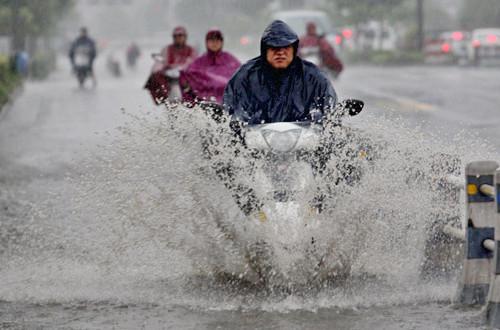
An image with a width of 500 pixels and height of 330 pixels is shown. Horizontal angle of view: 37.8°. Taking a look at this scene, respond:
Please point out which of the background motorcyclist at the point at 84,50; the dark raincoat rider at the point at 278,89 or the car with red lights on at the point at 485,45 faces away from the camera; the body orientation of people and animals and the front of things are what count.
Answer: the car with red lights on

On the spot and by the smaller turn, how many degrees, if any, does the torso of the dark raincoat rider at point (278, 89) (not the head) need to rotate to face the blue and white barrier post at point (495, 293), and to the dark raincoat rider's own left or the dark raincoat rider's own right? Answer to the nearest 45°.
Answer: approximately 45° to the dark raincoat rider's own left

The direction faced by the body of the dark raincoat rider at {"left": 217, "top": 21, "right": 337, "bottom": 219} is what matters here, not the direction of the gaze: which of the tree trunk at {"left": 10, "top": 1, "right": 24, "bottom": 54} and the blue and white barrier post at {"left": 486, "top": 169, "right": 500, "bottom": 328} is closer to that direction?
the blue and white barrier post

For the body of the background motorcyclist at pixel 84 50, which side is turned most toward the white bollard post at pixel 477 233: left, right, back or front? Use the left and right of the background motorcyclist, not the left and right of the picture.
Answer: front

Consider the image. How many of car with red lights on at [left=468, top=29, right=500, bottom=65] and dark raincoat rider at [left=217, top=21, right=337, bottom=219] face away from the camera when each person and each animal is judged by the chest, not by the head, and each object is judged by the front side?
1

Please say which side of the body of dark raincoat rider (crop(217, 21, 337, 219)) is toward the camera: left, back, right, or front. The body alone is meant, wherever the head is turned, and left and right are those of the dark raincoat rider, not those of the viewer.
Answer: front

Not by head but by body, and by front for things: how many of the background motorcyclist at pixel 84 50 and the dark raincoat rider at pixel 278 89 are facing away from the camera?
0

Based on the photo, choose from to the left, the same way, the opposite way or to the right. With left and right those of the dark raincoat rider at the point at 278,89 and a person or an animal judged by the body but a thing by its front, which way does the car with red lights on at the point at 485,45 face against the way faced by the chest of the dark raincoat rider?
the opposite way

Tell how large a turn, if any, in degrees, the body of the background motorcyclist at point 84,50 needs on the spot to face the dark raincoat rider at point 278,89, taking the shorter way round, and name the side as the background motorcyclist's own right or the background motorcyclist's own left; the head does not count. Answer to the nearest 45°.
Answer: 0° — they already face them

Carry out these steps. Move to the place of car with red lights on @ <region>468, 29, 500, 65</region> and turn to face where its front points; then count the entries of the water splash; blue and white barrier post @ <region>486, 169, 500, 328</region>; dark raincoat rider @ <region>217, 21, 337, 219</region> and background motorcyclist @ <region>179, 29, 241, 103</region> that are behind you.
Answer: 4

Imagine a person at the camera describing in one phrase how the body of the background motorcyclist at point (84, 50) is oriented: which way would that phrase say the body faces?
toward the camera

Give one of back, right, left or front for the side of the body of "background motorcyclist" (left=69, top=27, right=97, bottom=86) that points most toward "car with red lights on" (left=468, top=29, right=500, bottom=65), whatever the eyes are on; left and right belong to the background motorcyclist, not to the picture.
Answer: left

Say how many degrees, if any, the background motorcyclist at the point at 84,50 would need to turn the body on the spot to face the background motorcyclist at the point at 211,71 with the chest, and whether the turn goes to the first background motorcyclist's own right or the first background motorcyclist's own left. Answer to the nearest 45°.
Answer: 0° — they already face them

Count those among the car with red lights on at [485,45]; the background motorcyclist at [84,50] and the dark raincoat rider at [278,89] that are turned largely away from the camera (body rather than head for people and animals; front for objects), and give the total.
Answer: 1

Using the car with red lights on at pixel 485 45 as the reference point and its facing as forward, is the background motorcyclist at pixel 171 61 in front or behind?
behind

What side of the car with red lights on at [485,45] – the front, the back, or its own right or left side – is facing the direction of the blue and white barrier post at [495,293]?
back

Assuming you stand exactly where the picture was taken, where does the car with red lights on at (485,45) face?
facing away from the viewer
